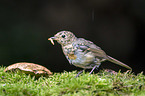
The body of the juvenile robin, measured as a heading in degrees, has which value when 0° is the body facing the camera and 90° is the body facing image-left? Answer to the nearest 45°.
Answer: approximately 90°
